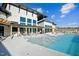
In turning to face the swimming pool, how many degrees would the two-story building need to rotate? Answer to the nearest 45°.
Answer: approximately 45° to its left

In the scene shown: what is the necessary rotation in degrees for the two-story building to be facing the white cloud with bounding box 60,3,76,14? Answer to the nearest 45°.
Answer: approximately 45° to its left

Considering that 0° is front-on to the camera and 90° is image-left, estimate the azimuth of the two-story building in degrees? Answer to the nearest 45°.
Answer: approximately 315°
